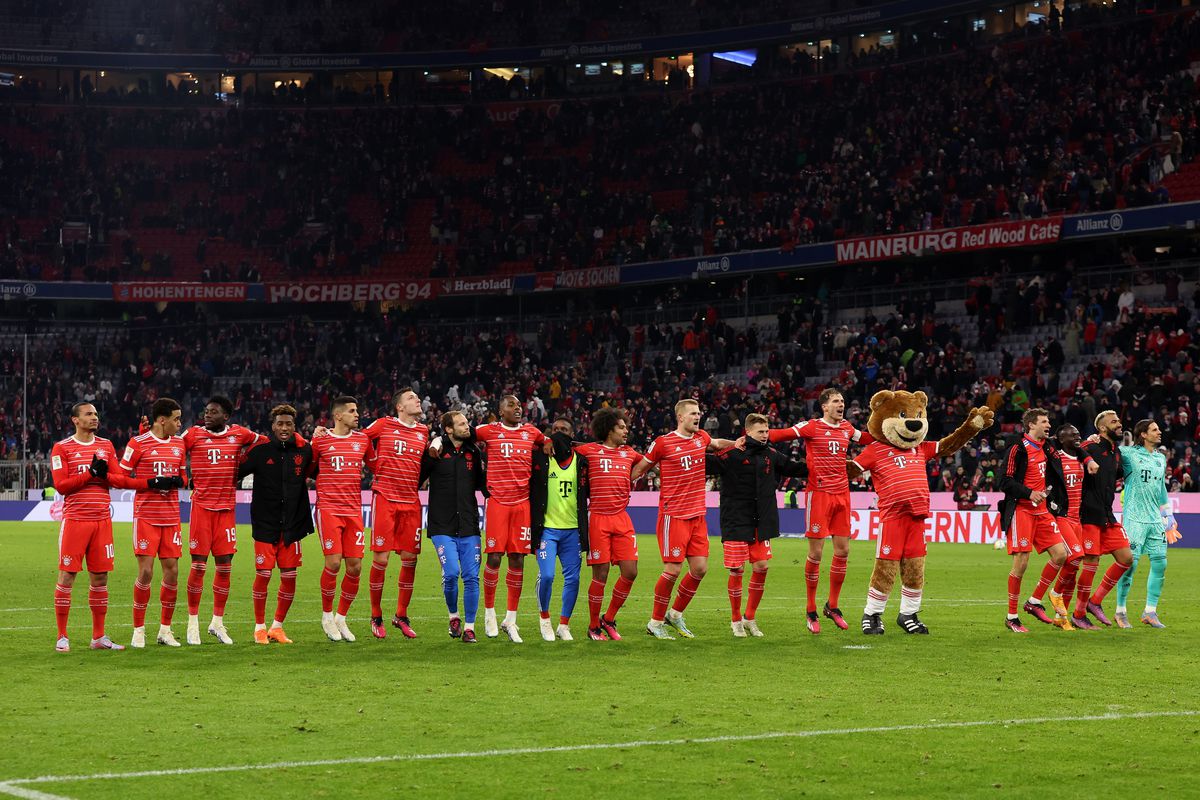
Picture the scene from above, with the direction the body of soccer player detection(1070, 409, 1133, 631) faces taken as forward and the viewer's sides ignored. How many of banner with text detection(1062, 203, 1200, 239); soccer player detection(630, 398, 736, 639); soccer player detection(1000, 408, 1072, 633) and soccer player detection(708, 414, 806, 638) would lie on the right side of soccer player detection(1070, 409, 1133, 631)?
3

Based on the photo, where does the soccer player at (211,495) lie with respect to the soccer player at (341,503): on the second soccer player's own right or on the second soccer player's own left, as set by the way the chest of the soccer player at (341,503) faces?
on the second soccer player's own right

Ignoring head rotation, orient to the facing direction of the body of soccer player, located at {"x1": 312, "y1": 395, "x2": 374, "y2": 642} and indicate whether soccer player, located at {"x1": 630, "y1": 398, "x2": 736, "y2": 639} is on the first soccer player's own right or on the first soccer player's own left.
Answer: on the first soccer player's own left

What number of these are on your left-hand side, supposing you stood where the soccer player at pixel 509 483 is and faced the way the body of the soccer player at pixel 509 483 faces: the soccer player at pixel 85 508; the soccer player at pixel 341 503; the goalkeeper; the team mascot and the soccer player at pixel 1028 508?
3

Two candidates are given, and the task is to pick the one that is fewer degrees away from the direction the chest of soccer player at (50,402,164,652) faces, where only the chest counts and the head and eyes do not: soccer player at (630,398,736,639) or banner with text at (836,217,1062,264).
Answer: the soccer player

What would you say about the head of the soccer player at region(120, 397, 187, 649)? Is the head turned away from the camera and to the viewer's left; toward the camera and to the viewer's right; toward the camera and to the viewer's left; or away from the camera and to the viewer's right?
toward the camera and to the viewer's right

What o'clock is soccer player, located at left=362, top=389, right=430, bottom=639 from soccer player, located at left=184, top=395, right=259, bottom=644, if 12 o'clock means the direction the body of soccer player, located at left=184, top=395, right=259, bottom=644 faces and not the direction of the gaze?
soccer player, located at left=362, top=389, right=430, bottom=639 is roughly at 9 o'clock from soccer player, located at left=184, top=395, right=259, bottom=644.

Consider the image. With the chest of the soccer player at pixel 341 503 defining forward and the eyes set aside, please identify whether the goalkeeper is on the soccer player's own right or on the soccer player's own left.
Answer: on the soccer player's own left

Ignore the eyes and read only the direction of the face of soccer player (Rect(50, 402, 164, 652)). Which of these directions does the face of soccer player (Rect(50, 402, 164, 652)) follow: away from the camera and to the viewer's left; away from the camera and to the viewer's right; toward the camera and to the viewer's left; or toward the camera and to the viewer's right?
toward the camera and to the viewer's right

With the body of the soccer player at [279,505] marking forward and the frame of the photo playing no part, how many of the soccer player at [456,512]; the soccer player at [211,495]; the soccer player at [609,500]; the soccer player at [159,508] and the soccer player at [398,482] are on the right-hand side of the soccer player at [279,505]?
2

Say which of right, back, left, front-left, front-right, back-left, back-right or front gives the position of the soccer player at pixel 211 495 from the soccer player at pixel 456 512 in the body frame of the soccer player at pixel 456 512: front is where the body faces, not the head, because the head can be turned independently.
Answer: right

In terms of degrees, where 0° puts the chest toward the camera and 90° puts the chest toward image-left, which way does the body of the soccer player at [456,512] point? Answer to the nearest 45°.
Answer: approximately 0°
